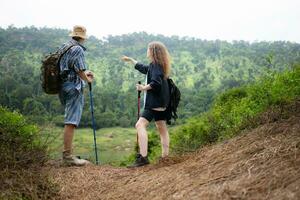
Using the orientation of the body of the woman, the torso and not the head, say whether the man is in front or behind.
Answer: in front

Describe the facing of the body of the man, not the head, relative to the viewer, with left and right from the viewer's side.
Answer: facing to the right of the viewer

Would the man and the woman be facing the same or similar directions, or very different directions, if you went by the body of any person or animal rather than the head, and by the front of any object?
very different directions

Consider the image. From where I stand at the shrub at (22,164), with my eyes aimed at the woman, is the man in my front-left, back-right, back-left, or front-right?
front-left

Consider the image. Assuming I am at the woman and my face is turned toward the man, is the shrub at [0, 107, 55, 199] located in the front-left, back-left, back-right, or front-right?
front-left

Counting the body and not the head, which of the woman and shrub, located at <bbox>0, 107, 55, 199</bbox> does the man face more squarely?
the woman

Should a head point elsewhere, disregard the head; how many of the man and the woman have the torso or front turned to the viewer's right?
1

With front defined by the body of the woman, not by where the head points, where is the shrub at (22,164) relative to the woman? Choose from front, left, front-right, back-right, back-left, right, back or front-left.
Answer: front-left

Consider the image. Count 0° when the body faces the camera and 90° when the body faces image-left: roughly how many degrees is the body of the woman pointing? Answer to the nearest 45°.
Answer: approximately 90°
